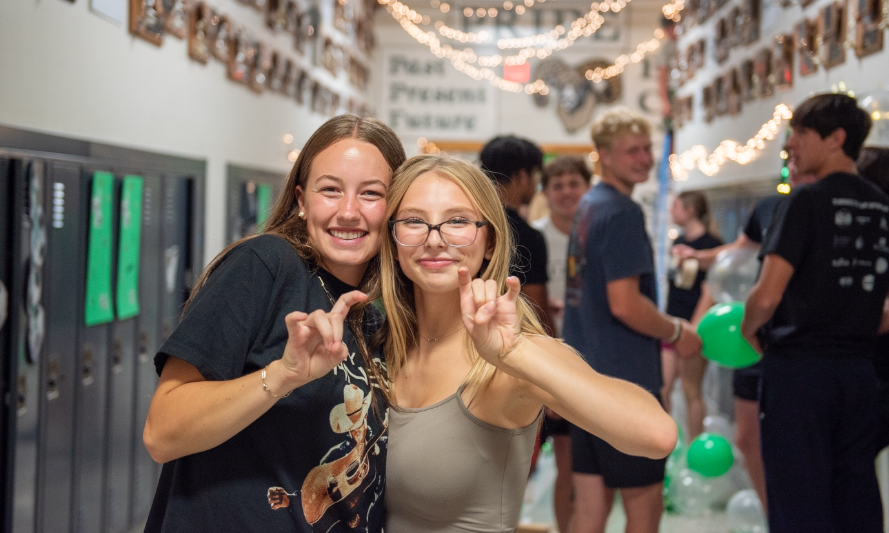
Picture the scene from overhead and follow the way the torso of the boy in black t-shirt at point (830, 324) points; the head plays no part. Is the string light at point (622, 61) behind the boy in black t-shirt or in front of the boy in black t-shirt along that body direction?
in front

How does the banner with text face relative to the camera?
toward the camera

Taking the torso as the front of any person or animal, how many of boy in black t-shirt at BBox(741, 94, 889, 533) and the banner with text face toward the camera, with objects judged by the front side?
1

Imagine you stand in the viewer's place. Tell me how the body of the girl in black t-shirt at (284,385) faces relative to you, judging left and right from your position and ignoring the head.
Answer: facing the viewer and to the right of the viewer

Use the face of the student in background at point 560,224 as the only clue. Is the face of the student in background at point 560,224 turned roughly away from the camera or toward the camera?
toward the camera

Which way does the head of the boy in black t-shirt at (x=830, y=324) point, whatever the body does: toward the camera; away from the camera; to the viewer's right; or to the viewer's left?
to the viewer's left

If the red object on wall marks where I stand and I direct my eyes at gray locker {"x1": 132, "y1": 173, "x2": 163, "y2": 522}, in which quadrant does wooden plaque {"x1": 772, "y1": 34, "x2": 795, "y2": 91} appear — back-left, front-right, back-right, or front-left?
front-left

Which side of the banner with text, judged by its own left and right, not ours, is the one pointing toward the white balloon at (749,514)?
front

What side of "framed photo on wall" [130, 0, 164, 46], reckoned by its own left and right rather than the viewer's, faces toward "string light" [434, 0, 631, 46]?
left

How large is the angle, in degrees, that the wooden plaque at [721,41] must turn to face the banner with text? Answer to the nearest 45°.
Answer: approximately 90° to its right

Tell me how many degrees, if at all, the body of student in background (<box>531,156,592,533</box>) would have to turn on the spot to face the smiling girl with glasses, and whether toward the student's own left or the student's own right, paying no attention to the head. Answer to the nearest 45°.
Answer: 0° — they already face them

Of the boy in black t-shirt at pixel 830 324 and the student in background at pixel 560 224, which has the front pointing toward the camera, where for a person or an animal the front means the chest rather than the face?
the student in background

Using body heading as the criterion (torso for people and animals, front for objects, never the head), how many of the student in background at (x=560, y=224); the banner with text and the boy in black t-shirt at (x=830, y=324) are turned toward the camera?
2
